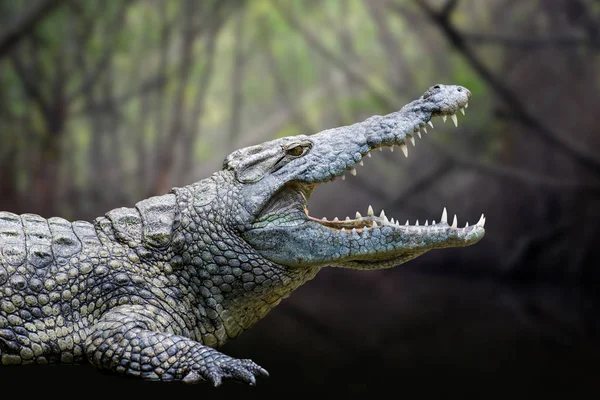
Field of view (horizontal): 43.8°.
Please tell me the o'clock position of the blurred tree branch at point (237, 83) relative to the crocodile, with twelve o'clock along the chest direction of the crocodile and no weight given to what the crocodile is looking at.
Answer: The blurred tree branch is roughly at 9 o'clock from the crocodile.

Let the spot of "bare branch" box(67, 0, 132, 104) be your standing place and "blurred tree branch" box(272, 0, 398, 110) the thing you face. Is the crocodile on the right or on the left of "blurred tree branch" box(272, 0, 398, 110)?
right

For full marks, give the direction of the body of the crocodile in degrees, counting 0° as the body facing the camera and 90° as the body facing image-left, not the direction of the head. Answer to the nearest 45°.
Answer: approximately 270°

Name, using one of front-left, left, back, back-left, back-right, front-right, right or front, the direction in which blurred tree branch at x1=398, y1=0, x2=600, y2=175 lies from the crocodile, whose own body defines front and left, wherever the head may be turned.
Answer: front-left

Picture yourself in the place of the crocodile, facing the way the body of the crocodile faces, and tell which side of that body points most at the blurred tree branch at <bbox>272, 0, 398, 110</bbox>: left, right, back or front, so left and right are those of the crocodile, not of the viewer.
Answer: left

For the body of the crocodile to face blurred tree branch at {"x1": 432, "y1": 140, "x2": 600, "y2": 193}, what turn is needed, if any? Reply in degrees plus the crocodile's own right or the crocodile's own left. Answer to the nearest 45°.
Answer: approximately 45° to the crocodile's own left
